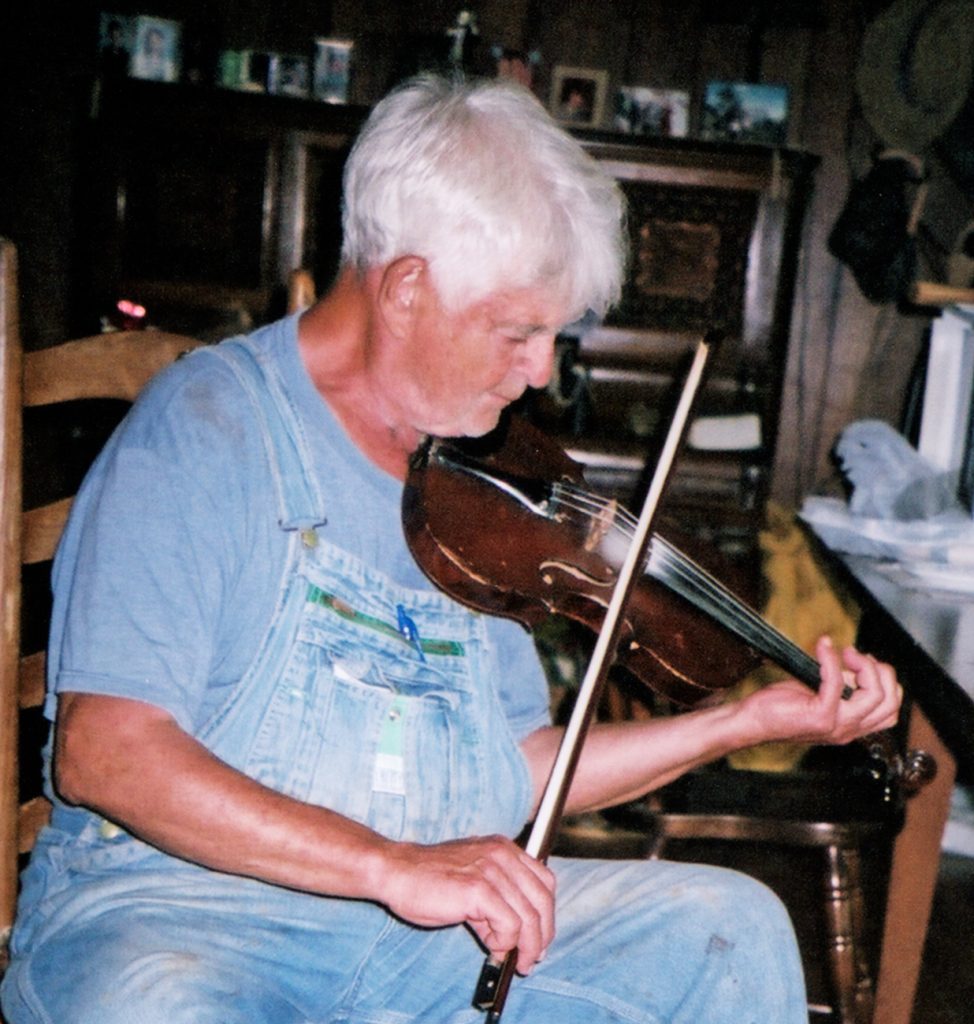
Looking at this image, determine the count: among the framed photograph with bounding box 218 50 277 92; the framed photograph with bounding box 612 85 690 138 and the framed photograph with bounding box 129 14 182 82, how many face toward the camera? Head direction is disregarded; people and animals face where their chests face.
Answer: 3

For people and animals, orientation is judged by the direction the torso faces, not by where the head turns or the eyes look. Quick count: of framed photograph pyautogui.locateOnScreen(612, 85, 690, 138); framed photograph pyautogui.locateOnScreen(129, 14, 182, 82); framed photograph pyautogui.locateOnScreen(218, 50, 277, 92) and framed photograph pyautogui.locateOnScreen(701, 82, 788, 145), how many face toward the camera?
4

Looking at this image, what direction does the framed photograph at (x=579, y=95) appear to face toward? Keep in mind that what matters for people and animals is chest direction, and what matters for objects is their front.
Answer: toward the camera

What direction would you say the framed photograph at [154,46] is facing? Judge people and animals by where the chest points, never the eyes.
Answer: toward the camera

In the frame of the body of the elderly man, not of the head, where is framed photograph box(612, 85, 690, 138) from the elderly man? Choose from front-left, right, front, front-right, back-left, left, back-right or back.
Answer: back-left

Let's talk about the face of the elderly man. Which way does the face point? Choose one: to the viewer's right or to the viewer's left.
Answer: to the viewer's right

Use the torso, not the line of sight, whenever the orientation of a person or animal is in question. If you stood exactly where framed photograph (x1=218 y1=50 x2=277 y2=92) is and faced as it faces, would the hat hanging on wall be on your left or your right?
on your left

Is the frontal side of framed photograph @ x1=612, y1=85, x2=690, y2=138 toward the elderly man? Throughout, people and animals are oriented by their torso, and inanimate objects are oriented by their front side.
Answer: yes

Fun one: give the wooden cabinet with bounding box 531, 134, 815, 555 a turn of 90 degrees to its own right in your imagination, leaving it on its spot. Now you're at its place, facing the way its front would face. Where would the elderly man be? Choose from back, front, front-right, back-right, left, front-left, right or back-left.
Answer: left

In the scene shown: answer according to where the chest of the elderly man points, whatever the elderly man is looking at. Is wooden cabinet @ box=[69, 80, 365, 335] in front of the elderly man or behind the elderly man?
behind
